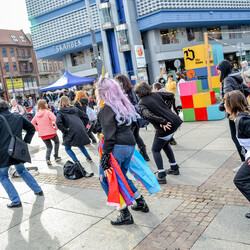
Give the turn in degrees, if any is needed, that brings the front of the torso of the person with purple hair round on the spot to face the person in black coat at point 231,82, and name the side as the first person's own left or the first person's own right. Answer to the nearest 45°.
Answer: approximately 90° to the first person's own right

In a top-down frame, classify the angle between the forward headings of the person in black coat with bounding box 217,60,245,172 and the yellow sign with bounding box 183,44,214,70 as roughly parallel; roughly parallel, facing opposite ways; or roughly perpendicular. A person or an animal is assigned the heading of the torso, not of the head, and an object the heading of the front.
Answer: roughly perpendicular

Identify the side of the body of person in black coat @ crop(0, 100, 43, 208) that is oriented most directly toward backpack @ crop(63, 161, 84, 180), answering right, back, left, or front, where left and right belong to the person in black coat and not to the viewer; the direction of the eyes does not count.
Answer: right

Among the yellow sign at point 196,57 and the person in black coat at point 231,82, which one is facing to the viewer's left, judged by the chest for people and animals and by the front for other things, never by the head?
the person in black coat

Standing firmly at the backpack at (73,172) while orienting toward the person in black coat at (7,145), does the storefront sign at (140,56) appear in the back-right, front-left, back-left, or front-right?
back-right

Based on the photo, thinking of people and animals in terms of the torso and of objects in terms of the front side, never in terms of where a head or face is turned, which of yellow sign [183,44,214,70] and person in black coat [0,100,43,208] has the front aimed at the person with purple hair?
the yellow sign

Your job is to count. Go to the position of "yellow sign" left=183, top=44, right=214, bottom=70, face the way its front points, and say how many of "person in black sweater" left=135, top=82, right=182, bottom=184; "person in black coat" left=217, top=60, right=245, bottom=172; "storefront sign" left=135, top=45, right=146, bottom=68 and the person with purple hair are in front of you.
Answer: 3

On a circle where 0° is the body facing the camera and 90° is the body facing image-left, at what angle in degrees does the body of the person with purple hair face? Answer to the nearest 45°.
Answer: approximately 135°

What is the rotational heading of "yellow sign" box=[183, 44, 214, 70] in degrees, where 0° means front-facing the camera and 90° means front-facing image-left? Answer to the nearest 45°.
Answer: approximately 0°

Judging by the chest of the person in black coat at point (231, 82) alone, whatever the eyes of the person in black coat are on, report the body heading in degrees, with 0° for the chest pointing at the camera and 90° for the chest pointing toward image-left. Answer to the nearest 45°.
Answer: approximately 90°

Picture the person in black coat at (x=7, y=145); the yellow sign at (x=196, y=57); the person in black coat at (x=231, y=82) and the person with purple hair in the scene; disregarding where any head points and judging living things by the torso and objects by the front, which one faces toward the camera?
the yellow sign
